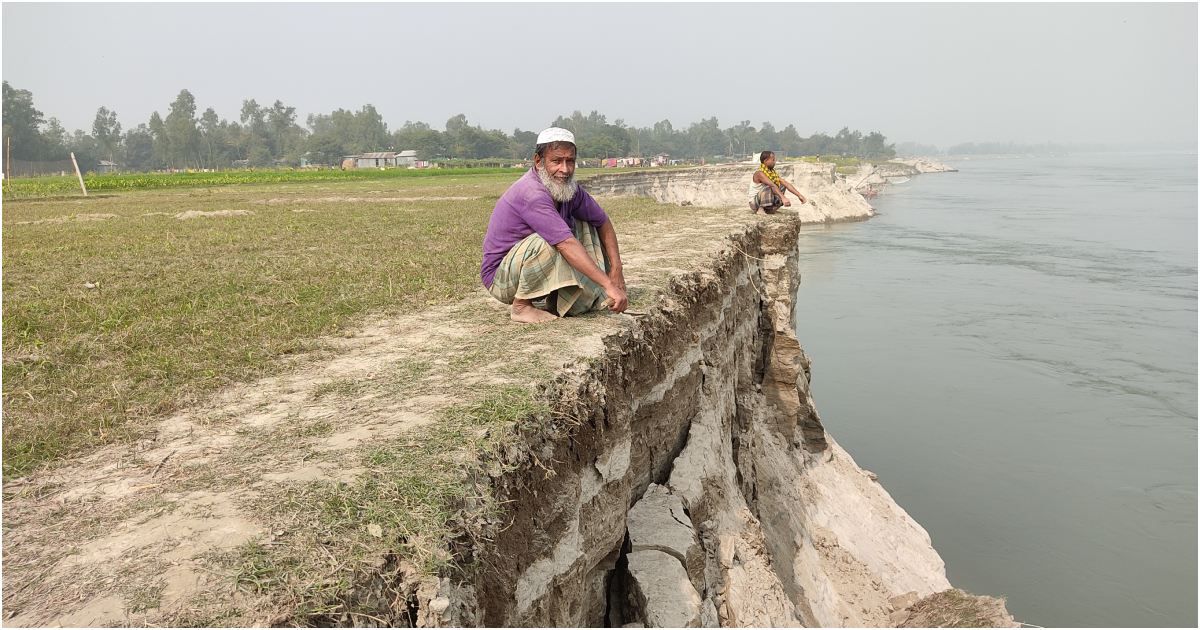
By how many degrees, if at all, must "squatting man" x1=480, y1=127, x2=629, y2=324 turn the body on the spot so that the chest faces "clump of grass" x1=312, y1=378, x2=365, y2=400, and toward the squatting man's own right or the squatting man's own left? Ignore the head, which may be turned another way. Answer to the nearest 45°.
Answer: approximately 90° to the squatting man's own right

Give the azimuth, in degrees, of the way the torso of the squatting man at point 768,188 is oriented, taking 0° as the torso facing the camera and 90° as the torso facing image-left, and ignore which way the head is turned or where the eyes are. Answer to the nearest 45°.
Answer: approximately 315°

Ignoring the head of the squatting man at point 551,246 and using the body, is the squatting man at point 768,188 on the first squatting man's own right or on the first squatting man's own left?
on the first squatting man's own left

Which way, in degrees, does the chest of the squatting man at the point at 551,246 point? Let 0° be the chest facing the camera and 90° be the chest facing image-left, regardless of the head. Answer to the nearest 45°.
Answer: approximately 315°

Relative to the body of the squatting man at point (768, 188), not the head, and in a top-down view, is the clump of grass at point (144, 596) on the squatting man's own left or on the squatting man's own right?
on the squatting man's own right

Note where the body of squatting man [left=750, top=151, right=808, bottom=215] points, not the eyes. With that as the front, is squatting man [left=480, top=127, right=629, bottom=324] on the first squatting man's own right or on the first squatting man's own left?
on the first squatting man's own right
